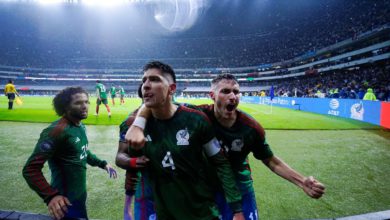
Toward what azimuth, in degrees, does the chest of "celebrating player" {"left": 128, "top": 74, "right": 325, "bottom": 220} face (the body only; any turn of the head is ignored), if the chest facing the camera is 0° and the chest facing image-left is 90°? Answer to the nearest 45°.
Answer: approximately 0°

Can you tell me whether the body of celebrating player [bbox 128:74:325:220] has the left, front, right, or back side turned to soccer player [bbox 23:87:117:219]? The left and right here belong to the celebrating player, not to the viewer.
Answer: right

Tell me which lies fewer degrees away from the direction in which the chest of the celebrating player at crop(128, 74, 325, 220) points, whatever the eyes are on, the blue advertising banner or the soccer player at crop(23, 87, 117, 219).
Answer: the soccer player

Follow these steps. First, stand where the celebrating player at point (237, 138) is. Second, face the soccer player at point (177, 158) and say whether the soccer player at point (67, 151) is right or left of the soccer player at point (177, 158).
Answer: right
